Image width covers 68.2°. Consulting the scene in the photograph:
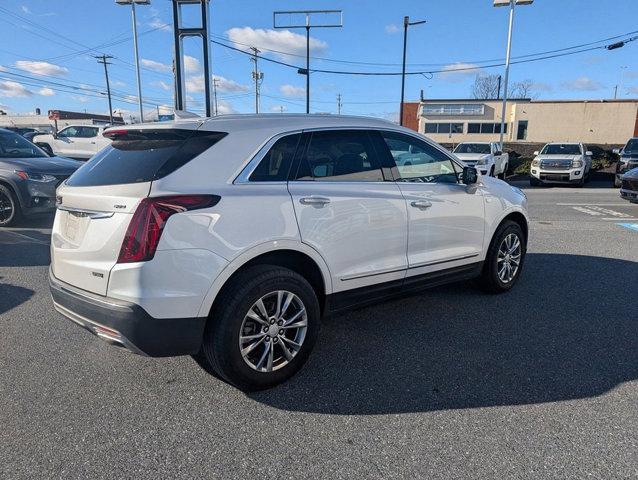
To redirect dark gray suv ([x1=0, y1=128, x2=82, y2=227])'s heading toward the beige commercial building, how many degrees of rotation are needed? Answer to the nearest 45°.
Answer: approximately 45° to its left

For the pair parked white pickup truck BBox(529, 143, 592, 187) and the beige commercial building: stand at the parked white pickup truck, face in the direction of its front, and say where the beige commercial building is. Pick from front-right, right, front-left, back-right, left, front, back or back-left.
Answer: back

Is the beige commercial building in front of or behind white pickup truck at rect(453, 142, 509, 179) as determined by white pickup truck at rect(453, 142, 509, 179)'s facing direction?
behind

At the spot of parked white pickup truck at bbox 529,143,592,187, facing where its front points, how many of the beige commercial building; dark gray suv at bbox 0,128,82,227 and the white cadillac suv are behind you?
1

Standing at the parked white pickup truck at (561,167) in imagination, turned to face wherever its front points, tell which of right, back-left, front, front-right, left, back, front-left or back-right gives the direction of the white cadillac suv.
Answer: front

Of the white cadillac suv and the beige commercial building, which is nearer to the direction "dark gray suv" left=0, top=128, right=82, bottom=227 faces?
the white cadillac suv

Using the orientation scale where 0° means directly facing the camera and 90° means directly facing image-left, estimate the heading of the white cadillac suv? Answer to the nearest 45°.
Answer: approximately 225°

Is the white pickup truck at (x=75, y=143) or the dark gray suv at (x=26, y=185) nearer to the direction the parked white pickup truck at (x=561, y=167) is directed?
the dark gray suv

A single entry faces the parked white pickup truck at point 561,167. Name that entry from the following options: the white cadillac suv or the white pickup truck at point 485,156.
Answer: the white cadillac suv

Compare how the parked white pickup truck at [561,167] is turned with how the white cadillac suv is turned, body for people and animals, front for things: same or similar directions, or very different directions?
very different directions

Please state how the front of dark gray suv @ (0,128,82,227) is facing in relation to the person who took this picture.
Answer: facing the viewer and to the right of the viewer

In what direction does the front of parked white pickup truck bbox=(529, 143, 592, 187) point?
toward the camera

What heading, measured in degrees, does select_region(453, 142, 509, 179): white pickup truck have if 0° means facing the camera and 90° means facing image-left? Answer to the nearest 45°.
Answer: approximately 45°

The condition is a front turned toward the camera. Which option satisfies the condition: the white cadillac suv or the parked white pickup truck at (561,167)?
the parked white pickup truck

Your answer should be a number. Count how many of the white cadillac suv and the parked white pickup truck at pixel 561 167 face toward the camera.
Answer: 1

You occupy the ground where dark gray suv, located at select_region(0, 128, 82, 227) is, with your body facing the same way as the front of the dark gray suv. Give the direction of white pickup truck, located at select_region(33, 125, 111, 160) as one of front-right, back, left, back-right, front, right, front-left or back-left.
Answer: back-left

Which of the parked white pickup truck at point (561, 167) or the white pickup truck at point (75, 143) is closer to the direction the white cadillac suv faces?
the parked white pickup truck
